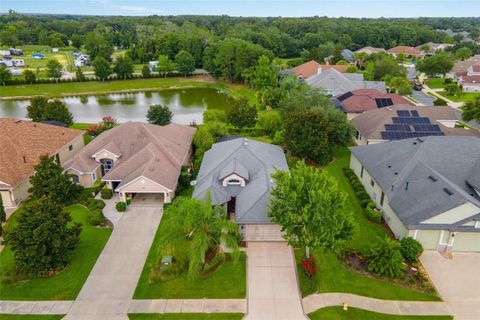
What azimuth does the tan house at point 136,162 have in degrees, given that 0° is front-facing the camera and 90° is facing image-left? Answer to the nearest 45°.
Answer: approximately 0°

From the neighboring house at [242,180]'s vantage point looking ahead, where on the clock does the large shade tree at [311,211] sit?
The large shade tree is roughly at 11 o'clock from the neighboring house.

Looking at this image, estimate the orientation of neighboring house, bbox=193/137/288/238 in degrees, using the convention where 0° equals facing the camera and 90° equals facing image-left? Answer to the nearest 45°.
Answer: approximately 0°

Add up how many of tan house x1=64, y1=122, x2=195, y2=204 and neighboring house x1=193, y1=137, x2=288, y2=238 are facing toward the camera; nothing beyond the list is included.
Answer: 2

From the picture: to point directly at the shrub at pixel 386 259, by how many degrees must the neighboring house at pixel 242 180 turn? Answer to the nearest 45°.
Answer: approximately 45° to its left

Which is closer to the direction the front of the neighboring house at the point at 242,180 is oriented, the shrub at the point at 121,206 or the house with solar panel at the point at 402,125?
the shrub

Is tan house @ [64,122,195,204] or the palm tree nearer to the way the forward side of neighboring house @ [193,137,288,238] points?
the palm tree

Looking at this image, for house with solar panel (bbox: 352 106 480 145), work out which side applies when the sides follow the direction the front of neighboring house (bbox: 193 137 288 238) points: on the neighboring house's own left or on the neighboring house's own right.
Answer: on the neighboring house's own left

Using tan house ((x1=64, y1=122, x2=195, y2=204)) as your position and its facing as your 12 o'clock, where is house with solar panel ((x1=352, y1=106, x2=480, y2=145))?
The house with solar panel is roughly at 9 o'clock from the tan house.

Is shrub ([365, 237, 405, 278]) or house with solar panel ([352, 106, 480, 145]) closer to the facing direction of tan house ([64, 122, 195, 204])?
the shrub

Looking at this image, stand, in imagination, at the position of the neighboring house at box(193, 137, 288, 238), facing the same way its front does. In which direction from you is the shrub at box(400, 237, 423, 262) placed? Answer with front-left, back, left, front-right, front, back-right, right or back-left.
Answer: front-left

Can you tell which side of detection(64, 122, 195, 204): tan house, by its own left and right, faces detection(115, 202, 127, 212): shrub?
front

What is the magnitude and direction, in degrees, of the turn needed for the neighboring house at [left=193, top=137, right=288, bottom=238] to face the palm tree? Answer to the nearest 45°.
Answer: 0° — it already faces it

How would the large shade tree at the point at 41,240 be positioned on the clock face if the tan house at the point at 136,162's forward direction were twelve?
The large shade tree is roughly at 1 o'clock from the tan house.
